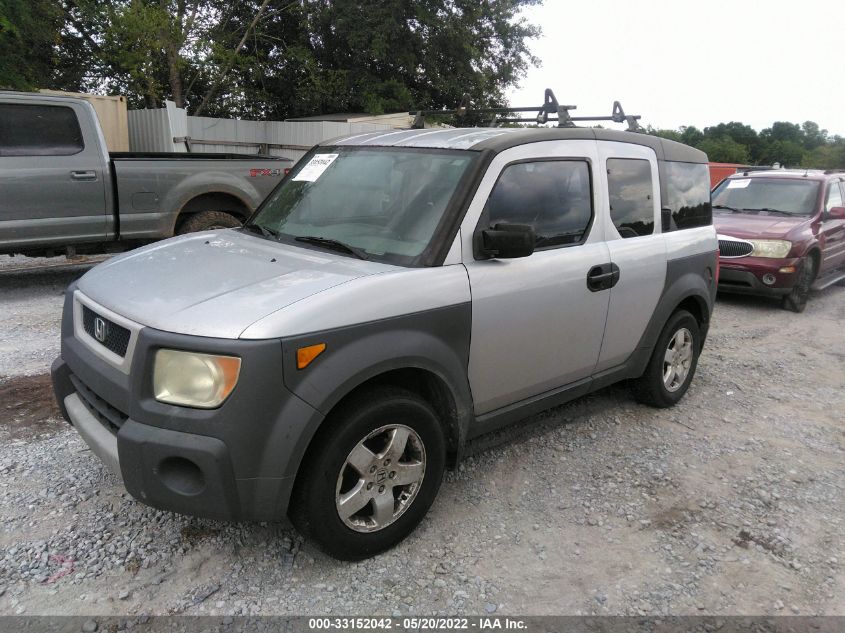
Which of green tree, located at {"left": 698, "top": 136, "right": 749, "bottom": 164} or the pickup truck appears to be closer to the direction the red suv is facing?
the pickup truck

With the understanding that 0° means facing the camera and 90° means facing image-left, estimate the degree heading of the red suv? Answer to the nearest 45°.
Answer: approximately 45°

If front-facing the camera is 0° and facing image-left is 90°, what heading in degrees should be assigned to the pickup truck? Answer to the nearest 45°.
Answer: approximately 90°

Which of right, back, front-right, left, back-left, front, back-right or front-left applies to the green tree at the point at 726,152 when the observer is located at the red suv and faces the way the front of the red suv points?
back-right

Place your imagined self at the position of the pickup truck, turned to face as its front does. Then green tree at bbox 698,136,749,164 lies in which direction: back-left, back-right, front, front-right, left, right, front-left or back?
back-right

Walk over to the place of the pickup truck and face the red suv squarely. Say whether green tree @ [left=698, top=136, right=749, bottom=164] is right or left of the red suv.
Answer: left

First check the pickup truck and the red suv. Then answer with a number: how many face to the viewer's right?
0

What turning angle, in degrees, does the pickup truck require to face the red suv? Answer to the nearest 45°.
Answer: approximately 180°
